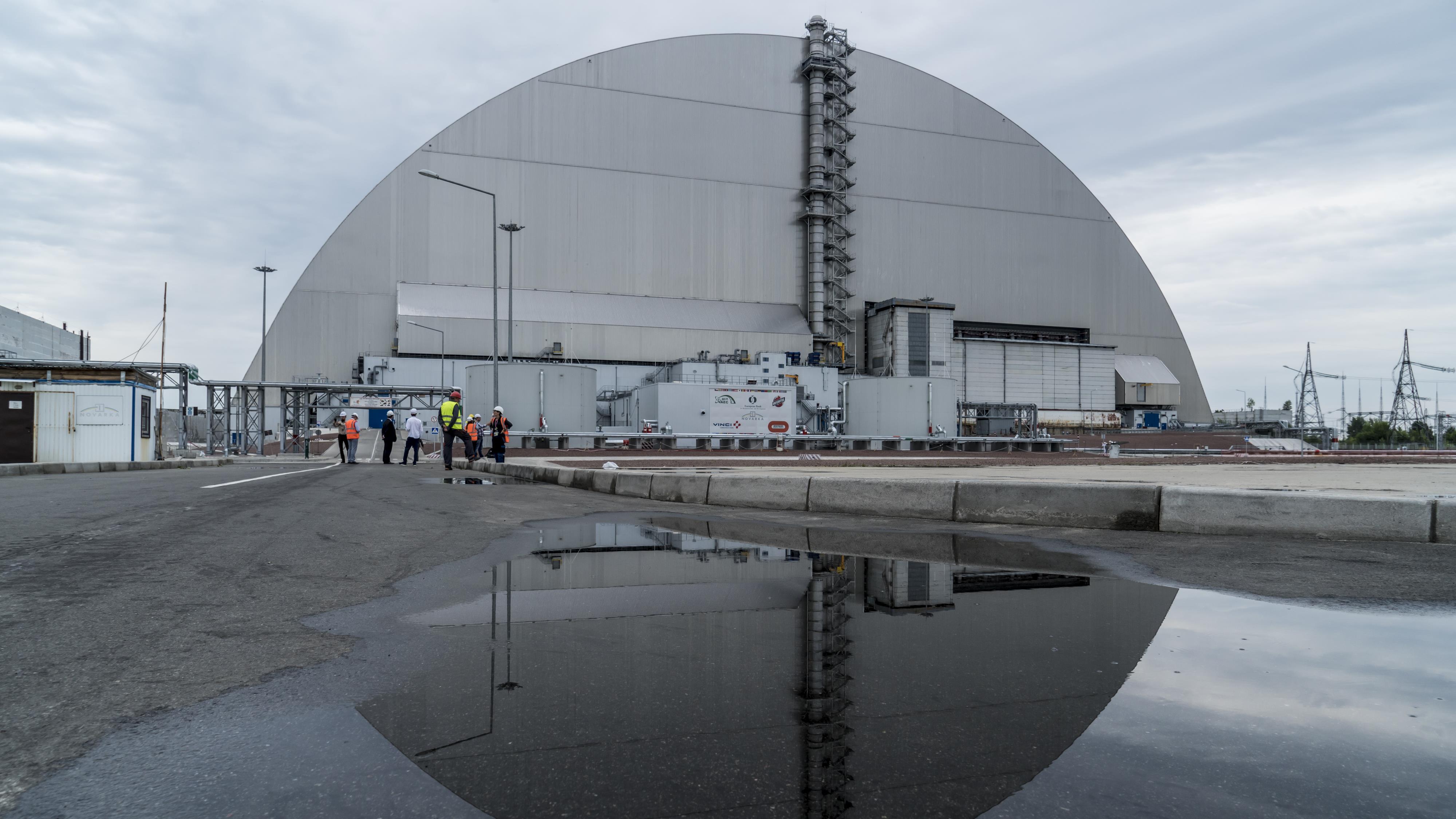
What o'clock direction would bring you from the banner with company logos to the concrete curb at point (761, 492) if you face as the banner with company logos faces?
The concrete curb is roughly at 12 o'clock from the banner with company logos.

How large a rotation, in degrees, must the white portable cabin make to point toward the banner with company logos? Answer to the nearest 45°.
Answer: approximately 90° to its left

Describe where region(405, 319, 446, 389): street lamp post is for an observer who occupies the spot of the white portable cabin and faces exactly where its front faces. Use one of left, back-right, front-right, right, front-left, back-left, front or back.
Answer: back-left

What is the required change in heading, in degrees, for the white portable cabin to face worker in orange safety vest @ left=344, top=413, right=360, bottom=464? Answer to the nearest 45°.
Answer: approximately 45° to its left

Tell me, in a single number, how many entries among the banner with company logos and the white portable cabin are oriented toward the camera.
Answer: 2

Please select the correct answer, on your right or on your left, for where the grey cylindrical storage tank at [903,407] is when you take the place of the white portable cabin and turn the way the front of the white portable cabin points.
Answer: on your left

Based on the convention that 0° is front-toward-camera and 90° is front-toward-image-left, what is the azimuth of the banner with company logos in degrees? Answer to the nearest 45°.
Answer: approximately 0°
